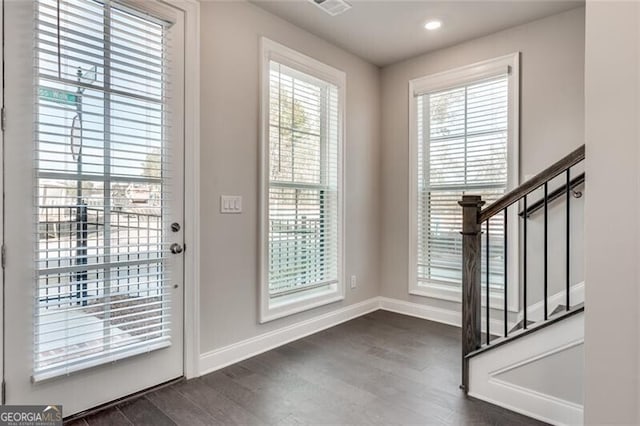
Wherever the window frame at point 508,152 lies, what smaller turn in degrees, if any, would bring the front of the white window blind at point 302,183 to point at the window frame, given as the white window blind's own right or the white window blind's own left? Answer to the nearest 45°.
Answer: approximately 45° to the white window blind's own left

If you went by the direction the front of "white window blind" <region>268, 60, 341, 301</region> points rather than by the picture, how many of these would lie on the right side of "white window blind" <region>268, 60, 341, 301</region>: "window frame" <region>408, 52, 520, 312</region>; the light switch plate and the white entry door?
2

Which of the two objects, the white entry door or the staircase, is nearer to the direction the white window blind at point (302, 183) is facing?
the staircase

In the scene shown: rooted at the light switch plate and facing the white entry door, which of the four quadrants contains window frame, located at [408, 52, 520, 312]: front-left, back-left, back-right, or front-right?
back-left

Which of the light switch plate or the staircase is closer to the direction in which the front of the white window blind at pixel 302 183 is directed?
the staircase

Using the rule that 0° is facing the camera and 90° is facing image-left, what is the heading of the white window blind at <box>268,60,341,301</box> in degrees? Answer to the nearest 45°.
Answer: approximately 315°

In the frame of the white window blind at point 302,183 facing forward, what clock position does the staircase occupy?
The staircase is roughly at 12 o'clock from the white window blind.

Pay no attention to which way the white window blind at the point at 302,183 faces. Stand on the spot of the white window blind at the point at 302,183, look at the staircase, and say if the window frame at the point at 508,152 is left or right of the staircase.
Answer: left

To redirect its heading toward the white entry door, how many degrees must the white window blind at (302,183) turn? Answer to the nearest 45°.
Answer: approximately 90° to its right

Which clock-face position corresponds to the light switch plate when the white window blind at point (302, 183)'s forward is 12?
The light switch plate is roughly at 3 o'clock from the white window blind.
